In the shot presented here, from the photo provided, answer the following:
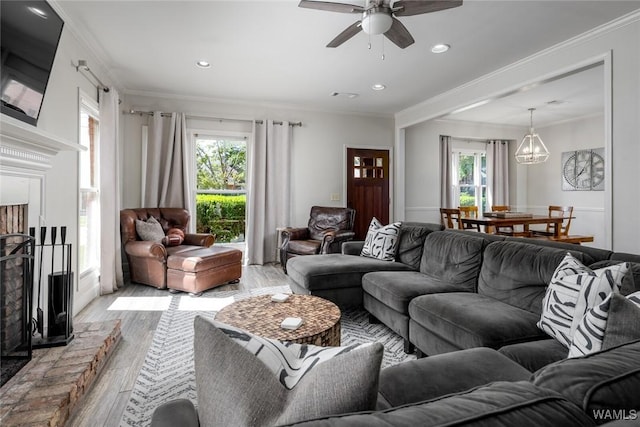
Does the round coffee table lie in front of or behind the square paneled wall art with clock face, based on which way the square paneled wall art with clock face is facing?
in front

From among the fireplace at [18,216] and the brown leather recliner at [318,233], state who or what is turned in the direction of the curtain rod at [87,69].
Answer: the brown leather recliner

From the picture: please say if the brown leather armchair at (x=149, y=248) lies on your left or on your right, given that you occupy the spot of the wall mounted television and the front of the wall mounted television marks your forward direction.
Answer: on your left

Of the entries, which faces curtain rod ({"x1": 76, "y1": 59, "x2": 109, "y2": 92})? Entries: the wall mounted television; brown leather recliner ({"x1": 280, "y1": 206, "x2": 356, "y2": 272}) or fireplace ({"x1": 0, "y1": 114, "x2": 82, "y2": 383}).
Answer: the brown leather recliner

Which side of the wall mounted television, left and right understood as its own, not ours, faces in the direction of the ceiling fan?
front

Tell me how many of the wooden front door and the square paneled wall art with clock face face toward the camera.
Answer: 2

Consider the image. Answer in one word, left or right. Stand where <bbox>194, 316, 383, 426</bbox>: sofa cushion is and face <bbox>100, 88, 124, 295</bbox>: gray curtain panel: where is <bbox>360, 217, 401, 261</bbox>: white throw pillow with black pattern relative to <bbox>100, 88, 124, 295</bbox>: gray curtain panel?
right

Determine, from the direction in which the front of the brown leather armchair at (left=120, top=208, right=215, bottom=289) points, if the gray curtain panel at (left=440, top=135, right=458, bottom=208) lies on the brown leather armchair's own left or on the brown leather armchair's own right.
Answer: on the brown leather armchair's own left

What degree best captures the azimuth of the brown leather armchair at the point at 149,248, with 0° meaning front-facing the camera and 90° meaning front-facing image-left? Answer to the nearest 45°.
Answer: approximately 315°

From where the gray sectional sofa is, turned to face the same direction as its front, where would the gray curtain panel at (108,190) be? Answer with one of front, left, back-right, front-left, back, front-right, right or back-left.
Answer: front-right

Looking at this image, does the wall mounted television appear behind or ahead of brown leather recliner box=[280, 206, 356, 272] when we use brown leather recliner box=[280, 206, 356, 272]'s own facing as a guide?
ahead

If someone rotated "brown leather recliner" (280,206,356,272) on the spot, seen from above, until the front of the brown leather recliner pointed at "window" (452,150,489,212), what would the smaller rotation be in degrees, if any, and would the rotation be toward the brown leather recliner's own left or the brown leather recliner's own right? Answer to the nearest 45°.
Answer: approximately 180°
